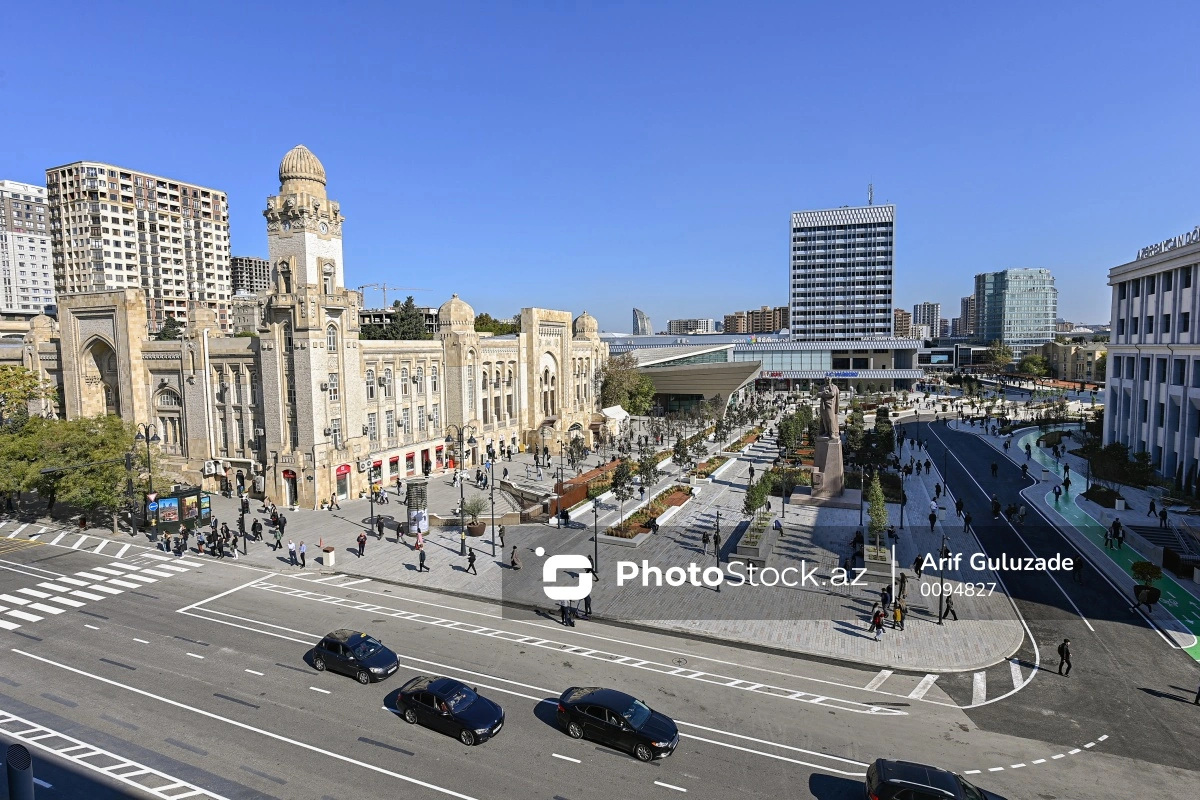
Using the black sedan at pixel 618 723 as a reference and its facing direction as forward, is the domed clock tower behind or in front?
behind

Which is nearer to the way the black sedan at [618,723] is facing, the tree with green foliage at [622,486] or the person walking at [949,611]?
the person walking

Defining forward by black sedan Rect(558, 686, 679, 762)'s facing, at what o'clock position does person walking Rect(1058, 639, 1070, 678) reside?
The person walking is roughly at 10 o'clock from the black sedan.

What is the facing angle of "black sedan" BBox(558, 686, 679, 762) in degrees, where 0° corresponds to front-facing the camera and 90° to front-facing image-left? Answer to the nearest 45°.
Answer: approximately 315°

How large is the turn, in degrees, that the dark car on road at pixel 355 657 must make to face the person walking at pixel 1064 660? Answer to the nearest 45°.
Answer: approximately 45° to its left

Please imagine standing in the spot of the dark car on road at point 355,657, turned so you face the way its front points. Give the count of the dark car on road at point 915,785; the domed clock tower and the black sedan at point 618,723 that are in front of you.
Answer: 2

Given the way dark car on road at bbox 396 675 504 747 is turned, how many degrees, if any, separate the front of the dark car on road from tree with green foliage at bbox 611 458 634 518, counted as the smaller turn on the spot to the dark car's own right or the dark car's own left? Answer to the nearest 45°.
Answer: approximately 90° to the dark car's own left

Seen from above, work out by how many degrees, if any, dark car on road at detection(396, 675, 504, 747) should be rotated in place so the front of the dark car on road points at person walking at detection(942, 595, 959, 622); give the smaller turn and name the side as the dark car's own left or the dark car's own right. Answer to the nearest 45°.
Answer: approximately 45° to the dark car's own left

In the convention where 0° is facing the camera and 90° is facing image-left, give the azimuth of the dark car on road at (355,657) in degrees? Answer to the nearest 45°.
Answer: approximately 315°

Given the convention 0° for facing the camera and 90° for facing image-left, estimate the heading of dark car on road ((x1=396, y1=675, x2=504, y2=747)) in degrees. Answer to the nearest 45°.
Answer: approximately 315°

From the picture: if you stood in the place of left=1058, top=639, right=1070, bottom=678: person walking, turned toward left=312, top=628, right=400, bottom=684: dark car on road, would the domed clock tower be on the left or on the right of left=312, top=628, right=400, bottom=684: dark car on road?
right

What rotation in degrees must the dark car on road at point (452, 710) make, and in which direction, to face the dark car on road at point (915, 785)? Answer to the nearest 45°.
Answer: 0° — it already faces it
